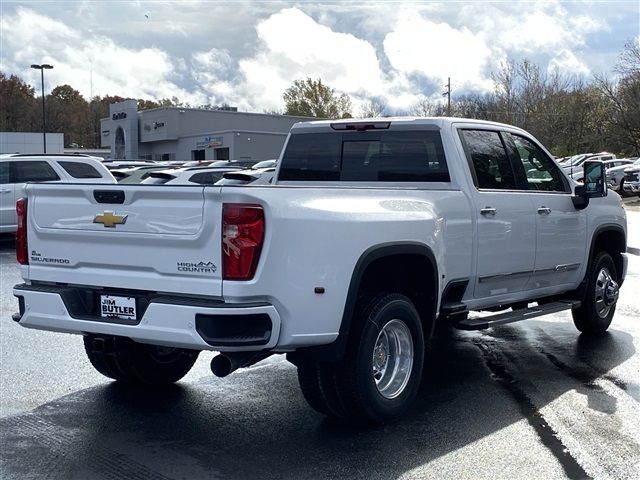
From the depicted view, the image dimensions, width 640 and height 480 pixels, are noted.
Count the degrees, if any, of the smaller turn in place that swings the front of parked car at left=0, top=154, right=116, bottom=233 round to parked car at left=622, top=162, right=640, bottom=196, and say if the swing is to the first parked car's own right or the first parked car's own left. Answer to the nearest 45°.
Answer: approximately 135° to the first parked car's own right

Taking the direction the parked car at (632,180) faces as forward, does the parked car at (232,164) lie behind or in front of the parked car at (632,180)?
in front

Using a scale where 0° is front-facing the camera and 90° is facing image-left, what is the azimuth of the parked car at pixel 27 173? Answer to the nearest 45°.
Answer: approximately 90°

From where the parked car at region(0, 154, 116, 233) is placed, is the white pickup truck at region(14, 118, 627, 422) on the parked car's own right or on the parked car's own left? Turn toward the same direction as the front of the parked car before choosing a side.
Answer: on the parked car's own left

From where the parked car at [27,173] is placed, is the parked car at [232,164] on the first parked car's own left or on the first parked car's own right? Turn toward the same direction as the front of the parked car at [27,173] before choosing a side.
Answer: on the first parked car's own right

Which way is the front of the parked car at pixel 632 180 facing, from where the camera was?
facing the viewer and to the left of the viewer

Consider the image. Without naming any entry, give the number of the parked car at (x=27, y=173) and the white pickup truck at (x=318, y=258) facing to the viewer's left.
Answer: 1

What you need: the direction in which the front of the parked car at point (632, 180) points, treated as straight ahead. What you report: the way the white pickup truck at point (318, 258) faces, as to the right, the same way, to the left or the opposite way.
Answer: the opposite way

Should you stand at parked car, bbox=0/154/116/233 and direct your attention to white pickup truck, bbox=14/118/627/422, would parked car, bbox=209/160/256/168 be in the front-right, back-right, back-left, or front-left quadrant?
back-left

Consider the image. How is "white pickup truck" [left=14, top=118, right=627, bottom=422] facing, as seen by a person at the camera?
facing away from the viewer and to the right of the viewer

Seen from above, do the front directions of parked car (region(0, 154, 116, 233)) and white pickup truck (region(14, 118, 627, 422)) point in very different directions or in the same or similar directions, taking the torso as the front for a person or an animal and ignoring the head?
very different directions

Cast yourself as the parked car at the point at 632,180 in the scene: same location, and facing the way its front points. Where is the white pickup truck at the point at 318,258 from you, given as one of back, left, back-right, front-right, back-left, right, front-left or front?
front-left

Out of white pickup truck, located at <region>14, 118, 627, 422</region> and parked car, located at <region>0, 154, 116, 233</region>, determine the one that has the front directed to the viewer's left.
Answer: the parked car
